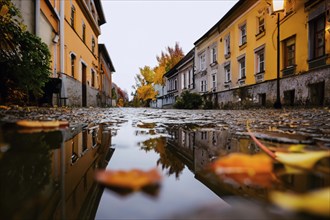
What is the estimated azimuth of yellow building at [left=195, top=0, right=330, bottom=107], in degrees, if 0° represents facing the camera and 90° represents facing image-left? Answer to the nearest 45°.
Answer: approximately 45°

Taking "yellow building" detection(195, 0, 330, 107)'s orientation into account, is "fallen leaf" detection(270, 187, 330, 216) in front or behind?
in front

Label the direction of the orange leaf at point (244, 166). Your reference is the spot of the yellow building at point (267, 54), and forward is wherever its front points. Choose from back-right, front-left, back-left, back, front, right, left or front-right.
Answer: front-left

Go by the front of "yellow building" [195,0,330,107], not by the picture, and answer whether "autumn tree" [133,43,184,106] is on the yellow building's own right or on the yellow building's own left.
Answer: on the yellow building's own right

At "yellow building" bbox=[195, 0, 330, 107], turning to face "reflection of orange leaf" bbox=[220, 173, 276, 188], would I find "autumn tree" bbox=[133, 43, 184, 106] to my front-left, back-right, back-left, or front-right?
back-right

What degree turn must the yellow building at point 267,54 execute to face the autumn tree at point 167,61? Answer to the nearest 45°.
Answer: approximately 90° to its right
